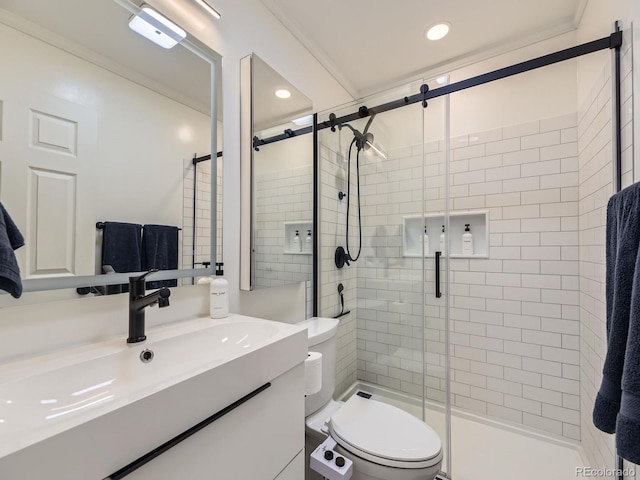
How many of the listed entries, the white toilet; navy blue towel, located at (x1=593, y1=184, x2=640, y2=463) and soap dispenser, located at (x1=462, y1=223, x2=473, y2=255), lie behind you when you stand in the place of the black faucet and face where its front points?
0

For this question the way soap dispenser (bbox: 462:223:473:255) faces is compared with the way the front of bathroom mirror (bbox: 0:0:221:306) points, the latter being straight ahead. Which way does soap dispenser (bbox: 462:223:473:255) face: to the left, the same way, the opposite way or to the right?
to the right

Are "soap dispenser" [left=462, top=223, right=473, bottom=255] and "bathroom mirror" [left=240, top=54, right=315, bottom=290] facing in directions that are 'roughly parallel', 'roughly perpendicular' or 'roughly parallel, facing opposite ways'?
roughly perpendicular

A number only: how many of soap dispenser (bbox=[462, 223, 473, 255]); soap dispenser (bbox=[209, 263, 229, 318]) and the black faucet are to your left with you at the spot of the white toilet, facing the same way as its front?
1

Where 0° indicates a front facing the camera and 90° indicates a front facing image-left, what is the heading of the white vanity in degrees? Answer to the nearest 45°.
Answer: approximately 315°

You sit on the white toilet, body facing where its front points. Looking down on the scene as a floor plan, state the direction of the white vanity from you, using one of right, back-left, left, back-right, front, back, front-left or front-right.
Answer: right

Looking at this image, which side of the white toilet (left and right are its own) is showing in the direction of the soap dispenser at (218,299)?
right

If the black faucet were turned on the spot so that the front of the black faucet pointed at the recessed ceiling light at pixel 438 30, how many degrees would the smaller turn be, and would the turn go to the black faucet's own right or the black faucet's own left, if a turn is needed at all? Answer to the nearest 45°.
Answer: approximately 45° to the black faucet's own left

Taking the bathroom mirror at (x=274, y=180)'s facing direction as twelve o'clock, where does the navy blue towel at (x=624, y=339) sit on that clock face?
The navy blue towel is roughly at 12 o'clock from the bathroom mirror.

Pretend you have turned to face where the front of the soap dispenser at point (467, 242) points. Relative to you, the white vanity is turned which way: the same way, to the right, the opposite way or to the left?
to the left

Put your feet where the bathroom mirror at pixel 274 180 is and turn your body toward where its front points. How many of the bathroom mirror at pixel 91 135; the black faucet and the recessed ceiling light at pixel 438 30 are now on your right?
2

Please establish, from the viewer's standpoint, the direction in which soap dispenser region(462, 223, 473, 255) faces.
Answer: facing the viewer

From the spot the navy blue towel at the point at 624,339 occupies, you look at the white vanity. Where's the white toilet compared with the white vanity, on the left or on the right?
right

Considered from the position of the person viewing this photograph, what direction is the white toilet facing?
facing the viewer and to the right of the viewer

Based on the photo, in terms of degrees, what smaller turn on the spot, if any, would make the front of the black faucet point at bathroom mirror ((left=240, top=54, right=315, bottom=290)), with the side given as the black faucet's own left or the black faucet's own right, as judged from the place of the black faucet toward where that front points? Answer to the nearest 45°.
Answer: approximately 90° to the black faucet's own left

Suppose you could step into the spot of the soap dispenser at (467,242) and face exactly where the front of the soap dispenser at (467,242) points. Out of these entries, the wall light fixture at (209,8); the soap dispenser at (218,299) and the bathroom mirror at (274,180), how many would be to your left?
0

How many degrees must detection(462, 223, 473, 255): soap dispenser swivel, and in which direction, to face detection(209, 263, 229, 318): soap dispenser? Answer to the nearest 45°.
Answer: approximately 45° to its right

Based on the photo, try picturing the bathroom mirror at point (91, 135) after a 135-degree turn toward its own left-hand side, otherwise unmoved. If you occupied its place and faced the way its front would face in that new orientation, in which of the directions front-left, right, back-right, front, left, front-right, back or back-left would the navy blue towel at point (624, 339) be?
back-right
